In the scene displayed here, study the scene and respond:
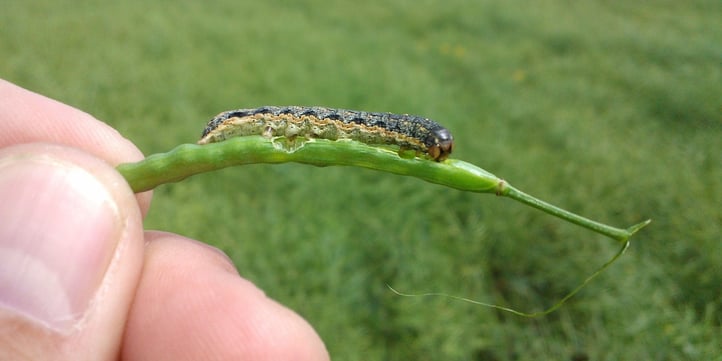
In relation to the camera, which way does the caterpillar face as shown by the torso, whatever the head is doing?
to the viewer's right
